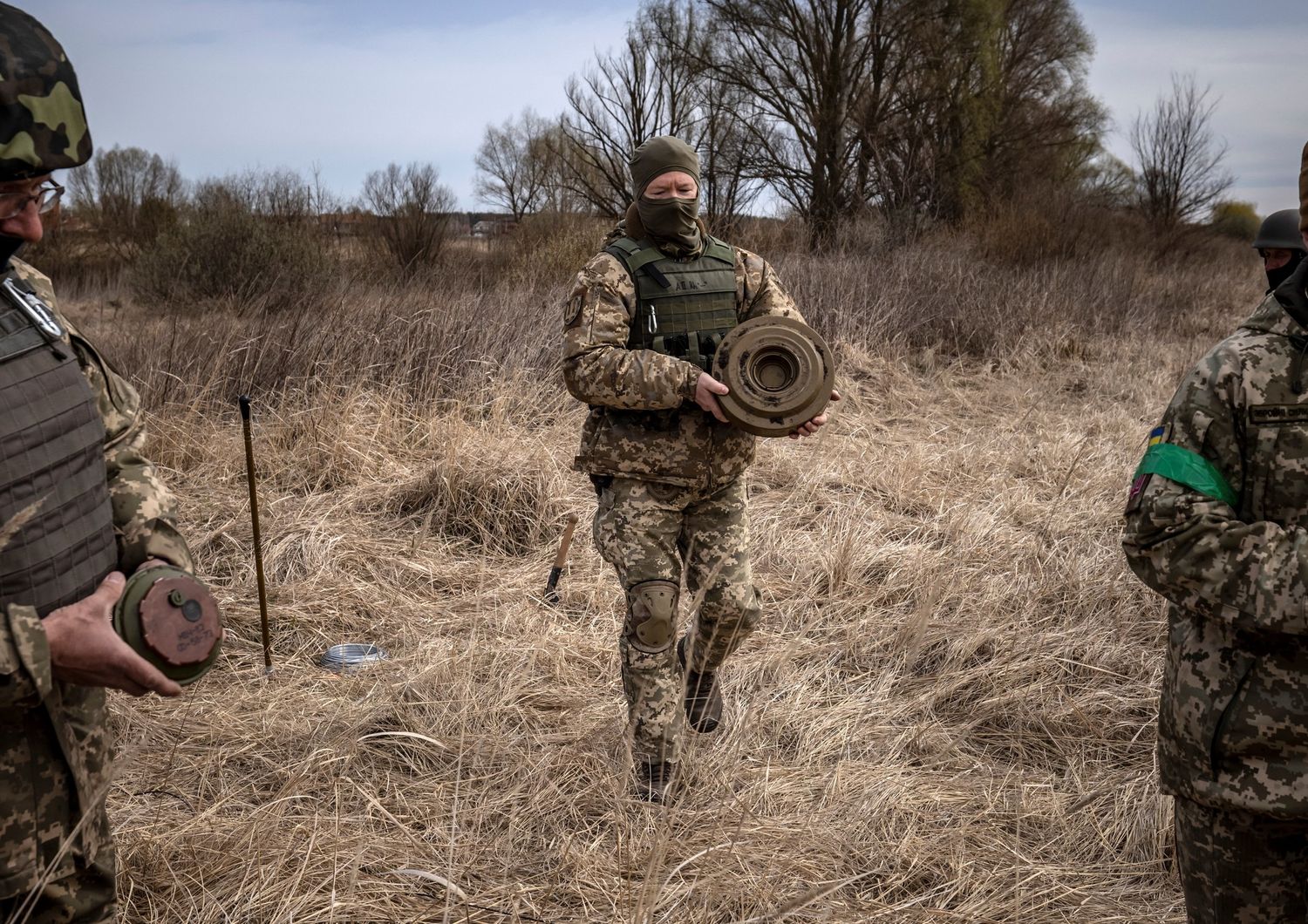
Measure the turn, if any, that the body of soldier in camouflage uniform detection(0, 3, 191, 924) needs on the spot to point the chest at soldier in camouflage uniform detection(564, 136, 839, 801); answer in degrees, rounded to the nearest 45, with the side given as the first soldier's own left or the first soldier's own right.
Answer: approximately 90° to the first soldier's own left

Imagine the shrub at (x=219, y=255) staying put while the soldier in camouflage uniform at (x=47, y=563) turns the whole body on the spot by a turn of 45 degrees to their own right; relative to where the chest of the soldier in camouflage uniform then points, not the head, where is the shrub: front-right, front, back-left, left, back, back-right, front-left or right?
back

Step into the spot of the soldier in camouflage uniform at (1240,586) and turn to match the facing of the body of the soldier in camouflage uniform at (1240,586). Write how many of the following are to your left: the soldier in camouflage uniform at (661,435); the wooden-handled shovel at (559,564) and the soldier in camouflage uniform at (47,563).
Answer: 0

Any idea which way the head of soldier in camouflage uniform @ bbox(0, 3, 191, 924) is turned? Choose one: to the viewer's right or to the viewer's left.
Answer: to the viewer's right

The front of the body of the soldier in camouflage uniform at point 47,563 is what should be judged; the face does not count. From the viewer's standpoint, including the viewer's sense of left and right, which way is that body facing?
facing the viewer and to the right of the viewer

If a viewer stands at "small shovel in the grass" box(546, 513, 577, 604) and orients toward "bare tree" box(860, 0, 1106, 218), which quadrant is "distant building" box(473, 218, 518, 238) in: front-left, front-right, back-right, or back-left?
front-left

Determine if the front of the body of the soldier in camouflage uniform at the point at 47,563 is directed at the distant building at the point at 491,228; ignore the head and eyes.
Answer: no

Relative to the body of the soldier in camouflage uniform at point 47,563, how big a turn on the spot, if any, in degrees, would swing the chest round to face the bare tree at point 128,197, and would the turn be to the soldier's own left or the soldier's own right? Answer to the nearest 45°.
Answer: approximately 135° to the soldier's own left

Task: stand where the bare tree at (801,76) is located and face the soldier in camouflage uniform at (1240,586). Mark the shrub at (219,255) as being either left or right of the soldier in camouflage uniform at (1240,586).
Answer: right

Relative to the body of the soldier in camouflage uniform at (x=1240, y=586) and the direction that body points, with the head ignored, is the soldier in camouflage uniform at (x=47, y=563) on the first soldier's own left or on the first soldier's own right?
on the first soldier's own right
